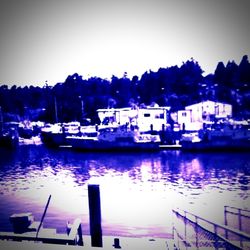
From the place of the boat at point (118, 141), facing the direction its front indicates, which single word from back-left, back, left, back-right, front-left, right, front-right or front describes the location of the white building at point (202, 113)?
back

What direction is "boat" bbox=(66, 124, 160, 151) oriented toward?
to the viewer's left

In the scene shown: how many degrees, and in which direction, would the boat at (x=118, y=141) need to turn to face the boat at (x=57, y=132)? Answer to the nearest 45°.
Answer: approximately 45° to its right

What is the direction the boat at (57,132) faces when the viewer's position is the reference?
facing the viewer and to the left of the viewer

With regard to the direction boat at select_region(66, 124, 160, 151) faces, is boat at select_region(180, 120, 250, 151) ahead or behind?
behind

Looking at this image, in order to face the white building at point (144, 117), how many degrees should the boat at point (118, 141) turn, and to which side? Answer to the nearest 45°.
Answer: approximately 135° to its right
